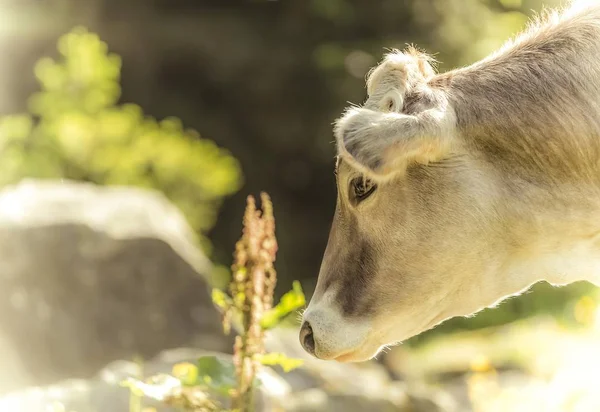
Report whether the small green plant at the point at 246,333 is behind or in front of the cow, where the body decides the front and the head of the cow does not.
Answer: in front

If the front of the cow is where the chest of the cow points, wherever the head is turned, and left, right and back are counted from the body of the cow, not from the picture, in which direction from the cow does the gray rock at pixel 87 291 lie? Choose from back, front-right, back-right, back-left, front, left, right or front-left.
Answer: front-right

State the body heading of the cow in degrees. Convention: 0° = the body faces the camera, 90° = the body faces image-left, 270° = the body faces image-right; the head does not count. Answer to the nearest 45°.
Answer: approximately 90°

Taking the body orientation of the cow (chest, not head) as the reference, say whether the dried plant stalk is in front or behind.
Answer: in front
